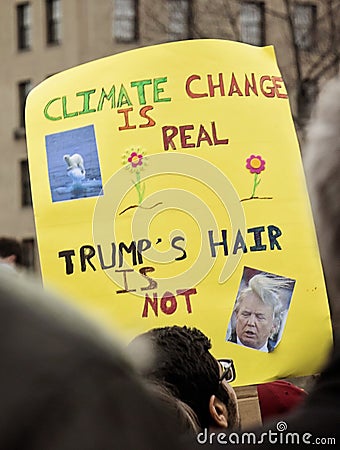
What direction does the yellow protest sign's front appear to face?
toward the camera

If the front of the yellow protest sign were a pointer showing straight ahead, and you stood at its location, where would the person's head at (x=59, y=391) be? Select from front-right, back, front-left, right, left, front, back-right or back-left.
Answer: front
